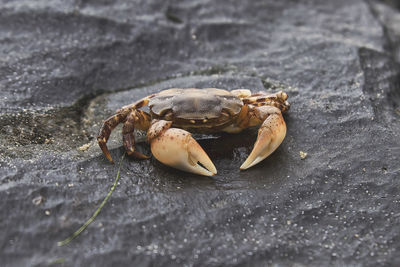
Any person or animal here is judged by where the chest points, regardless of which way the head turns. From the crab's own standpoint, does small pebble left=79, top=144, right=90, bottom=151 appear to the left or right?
on its right

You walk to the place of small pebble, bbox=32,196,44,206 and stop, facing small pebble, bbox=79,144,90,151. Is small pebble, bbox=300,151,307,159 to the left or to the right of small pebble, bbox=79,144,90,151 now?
right

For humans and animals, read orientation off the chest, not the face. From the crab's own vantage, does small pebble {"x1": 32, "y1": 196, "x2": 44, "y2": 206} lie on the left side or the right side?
on its right

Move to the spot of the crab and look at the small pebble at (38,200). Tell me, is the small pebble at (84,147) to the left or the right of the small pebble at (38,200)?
right

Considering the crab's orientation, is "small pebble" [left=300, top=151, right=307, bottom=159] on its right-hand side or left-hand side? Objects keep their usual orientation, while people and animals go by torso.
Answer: on its left

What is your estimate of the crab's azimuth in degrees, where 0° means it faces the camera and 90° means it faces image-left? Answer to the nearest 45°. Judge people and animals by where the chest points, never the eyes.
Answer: approximately 0°
